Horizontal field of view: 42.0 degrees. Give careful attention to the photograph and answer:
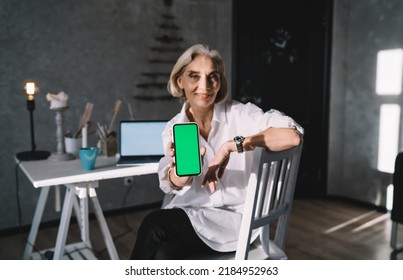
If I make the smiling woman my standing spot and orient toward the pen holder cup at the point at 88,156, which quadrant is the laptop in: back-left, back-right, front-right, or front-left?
front-right

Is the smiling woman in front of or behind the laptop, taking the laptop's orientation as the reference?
in front

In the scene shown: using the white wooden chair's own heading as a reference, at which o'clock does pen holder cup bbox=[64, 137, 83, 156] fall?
The pen holder cup is roughly at 12 o'clock from the white wooden chair.

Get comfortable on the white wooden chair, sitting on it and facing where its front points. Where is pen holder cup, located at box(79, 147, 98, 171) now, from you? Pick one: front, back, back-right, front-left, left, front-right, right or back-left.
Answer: front

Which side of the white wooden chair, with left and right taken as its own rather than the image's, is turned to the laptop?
front

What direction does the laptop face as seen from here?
toward the camera

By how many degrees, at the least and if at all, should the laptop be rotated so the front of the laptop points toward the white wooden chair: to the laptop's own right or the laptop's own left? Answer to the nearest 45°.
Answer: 0° — it already faces it

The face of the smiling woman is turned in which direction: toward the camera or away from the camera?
toward the camera

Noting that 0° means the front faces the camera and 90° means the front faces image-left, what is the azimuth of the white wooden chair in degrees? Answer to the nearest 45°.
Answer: approximately 135°

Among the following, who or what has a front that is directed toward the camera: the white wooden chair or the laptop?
the laptop

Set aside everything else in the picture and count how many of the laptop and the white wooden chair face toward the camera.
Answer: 1

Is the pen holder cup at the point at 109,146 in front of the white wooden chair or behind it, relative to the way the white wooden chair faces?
in front
